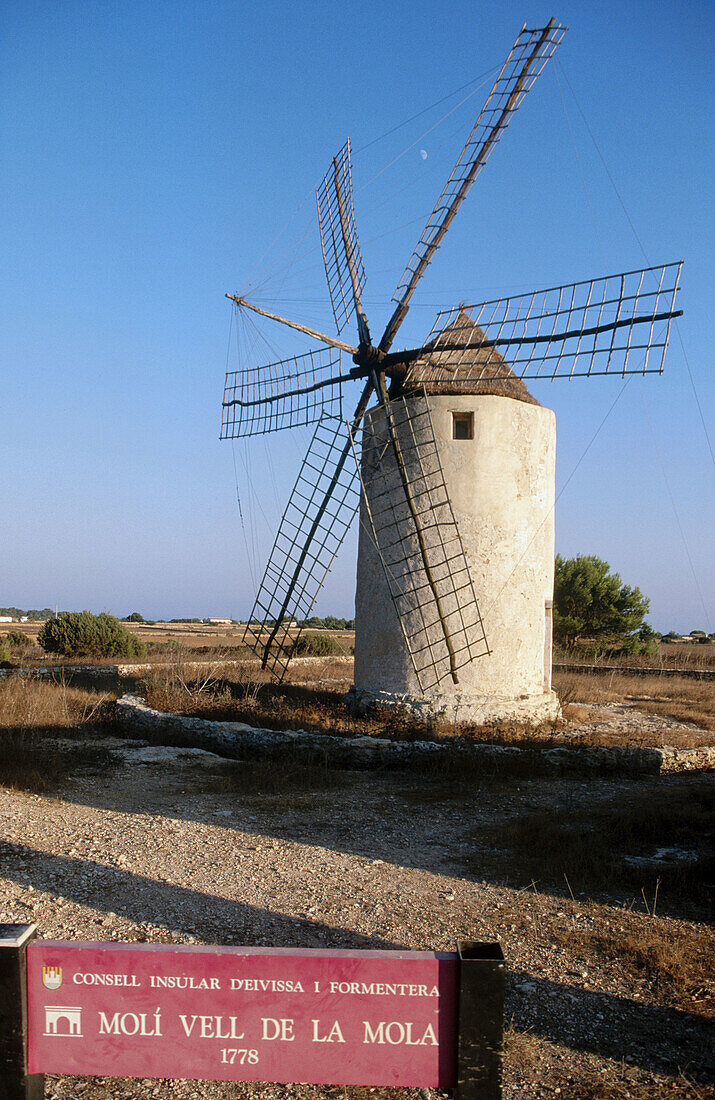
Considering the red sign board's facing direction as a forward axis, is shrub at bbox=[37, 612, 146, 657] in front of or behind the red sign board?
behind

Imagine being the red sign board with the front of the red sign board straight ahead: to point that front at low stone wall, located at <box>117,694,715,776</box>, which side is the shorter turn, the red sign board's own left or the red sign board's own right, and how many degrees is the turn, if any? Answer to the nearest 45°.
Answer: approximately 180°

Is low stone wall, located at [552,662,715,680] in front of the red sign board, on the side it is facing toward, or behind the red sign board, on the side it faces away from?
behind

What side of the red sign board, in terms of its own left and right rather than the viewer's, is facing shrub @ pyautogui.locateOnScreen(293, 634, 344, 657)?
back

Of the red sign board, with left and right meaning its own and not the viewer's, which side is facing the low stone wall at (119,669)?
back

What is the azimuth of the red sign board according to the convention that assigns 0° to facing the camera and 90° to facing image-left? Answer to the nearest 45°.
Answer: approximately 0°
